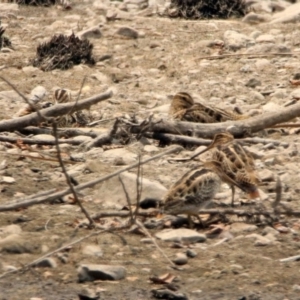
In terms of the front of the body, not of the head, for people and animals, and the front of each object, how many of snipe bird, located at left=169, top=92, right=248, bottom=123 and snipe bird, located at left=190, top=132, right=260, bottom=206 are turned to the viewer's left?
2

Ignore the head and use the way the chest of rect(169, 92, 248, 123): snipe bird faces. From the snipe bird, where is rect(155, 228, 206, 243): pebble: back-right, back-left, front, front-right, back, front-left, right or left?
left

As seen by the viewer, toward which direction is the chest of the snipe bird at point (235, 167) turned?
to the viewer's left

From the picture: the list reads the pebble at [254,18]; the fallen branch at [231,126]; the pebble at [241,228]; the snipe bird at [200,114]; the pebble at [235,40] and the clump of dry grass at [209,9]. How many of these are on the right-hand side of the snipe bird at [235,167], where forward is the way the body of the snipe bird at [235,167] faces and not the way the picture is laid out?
5

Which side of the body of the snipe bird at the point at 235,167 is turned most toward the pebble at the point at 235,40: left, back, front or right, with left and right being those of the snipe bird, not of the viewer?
right

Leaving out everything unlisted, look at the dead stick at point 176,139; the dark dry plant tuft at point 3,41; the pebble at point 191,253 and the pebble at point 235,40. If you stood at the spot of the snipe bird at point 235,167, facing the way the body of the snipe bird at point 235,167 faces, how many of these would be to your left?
1

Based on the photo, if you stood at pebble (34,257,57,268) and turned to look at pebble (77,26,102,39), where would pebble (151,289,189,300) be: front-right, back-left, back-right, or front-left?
back-right
